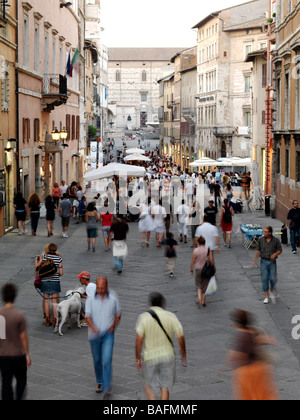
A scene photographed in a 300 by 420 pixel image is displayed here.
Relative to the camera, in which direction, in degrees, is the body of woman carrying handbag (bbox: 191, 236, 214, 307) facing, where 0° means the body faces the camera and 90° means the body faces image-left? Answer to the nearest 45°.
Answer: approximately 180°

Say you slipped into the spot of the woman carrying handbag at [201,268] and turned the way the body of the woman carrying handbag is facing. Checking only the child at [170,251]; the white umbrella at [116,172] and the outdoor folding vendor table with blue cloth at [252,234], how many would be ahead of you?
3

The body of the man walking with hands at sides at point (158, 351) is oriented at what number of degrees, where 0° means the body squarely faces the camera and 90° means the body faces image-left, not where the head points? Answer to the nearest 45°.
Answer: approximately 180°

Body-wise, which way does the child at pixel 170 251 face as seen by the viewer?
away from the camera

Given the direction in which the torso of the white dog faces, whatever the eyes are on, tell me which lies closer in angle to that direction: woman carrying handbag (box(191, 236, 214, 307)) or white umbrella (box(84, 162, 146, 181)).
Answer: the woman carrying handbag

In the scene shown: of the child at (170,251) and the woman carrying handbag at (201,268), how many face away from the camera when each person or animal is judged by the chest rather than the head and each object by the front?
2

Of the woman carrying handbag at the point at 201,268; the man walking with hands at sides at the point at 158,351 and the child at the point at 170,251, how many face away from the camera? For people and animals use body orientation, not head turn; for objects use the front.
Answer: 3

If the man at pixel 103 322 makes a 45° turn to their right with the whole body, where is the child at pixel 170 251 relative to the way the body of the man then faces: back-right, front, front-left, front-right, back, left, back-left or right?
back-right

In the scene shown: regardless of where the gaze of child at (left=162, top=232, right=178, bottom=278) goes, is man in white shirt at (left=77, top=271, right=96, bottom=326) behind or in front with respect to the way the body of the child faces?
behind

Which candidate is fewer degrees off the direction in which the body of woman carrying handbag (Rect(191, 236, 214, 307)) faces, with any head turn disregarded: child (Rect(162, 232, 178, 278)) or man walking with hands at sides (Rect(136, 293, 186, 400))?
the child

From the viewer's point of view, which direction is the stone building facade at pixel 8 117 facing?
to the viewer's right

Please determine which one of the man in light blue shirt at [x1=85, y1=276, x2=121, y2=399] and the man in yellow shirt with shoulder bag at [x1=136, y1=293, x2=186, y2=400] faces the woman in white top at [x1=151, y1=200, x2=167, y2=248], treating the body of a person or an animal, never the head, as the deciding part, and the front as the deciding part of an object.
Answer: the man in yellow shirt with shoulder bag at [x1=136, y1=293, x2=186, y2=400]

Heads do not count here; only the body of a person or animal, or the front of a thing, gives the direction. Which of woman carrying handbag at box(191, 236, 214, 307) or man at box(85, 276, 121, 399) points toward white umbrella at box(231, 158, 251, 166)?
the woman carrying handbag
